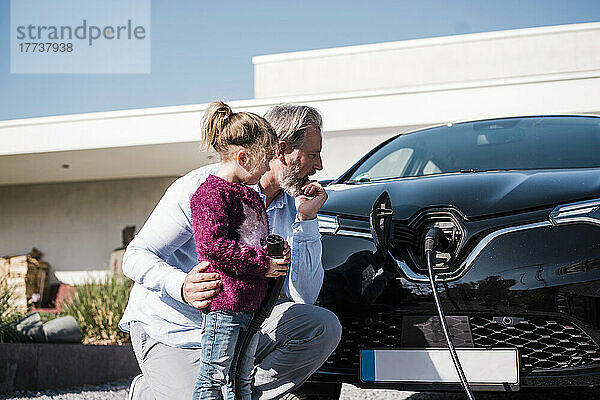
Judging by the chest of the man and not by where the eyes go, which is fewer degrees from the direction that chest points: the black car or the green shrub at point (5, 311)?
the black car

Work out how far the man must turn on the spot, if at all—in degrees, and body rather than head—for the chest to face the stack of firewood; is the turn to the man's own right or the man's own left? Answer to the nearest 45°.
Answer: approximately 180°

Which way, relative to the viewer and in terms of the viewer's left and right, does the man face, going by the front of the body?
facing to the right of the viewer

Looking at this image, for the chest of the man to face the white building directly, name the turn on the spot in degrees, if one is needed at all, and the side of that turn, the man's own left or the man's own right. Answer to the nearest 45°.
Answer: approximately 90° to the man's own left

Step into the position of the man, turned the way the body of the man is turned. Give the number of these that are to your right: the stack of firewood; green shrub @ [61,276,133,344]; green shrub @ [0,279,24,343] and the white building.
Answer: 0

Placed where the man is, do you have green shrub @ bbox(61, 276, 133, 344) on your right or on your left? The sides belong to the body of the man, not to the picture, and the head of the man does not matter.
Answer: on your left

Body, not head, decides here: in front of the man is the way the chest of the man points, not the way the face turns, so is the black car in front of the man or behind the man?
in front

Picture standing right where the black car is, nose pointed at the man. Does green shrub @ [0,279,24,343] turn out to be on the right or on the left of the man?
right

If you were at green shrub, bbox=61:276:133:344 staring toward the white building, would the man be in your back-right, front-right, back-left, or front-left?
back-right

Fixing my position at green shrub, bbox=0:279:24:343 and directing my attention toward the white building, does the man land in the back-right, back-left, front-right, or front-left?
back-right

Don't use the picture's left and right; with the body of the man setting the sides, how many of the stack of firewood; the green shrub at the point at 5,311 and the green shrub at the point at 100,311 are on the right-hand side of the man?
0

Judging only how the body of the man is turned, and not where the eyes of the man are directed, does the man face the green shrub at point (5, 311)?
no
